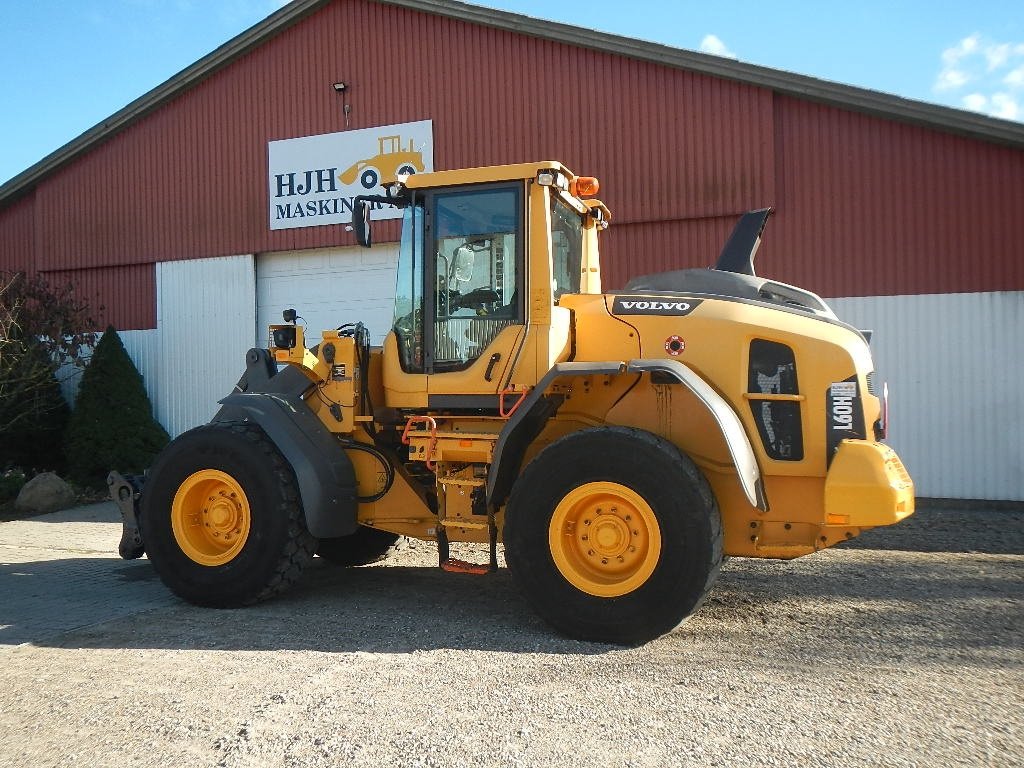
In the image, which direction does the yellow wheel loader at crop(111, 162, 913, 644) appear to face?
to the viewer's left

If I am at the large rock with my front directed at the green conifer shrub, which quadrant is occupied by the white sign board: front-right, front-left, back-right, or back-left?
front-right

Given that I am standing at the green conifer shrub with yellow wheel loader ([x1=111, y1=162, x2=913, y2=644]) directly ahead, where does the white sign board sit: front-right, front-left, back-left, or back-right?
front-left

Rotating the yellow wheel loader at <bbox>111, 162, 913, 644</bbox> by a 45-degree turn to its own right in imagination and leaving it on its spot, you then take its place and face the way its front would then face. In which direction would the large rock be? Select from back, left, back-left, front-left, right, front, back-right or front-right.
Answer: front

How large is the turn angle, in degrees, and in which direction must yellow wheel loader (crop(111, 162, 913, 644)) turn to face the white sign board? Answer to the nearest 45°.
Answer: approximately 90° to its right

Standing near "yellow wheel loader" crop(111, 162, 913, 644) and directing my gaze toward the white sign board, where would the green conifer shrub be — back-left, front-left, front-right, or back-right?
front-left

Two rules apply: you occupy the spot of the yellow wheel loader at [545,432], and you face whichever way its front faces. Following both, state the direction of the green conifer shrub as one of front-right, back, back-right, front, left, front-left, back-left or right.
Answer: front-right
